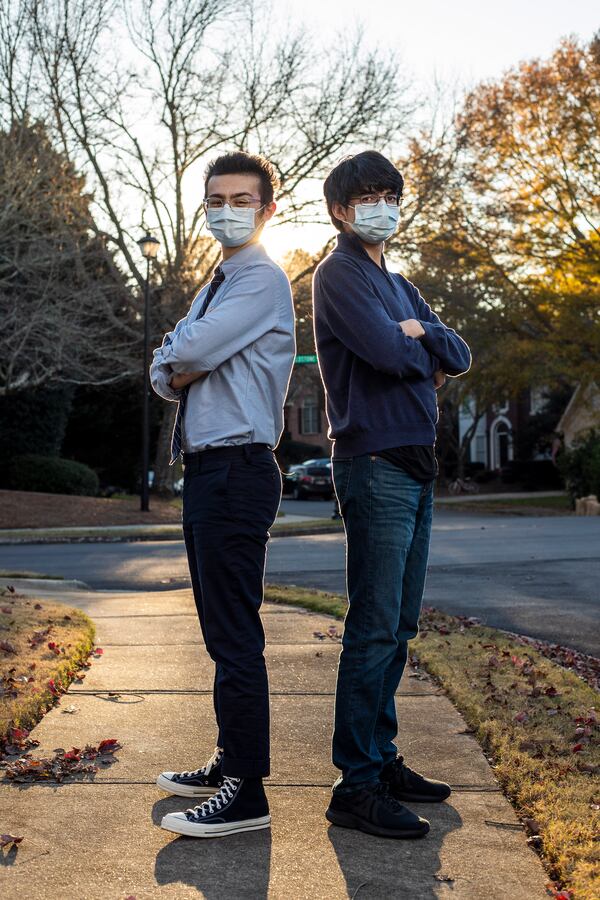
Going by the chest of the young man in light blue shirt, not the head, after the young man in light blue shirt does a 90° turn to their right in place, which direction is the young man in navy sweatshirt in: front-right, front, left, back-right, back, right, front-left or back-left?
right

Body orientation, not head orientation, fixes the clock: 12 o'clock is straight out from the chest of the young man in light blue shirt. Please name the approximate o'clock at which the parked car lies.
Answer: The parked car is roughly at 3 o'clock from the young man in light blue shirt.

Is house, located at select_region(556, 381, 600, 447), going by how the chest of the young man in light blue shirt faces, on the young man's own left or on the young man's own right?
on the young man's own right

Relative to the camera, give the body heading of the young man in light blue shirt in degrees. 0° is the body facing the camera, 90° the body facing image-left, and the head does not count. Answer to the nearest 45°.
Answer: approximately 90°

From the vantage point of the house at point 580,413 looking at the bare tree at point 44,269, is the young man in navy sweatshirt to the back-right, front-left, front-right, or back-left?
front-left

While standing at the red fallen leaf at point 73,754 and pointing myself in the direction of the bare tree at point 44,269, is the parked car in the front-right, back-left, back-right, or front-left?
front-right

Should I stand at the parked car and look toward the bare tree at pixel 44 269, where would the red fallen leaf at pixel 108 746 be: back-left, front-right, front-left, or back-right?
front-left
